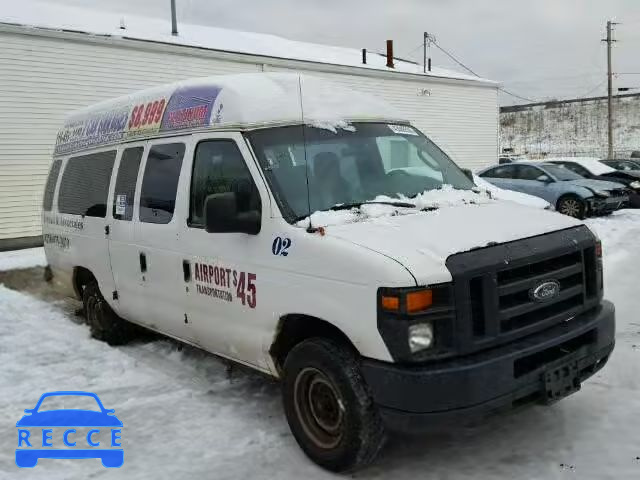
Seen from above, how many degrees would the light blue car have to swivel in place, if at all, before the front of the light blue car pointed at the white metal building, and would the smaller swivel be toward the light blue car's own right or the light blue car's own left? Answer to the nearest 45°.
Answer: approximately 135° to the light blue car's own right

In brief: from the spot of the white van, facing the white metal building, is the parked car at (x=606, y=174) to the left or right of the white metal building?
right

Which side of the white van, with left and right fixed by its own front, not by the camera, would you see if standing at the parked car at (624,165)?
left

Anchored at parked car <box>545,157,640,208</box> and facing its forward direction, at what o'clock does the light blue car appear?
The light blue car is roughly at 2 o'clock from the parked car.

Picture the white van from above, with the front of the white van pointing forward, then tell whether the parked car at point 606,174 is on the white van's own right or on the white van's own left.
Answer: on the white van's own left

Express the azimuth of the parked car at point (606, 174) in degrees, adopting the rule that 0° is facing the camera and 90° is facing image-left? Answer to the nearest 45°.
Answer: approximately 315°

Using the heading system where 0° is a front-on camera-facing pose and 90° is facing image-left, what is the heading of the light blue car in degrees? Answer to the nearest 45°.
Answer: approximately 315°

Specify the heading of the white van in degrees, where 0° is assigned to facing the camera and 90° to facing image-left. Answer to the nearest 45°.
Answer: approximately 315°
